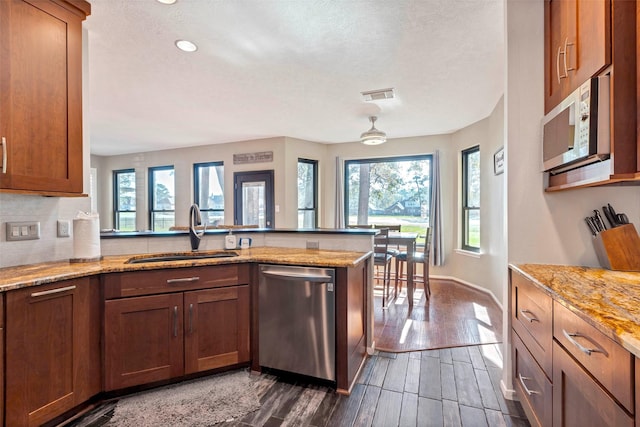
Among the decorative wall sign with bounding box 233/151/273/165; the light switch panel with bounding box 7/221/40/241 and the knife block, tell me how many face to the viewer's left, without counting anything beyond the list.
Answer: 1

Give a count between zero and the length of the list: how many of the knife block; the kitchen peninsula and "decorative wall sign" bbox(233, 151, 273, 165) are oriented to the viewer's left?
1

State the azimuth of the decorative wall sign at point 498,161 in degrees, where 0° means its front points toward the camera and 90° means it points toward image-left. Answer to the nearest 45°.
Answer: approximately 45°

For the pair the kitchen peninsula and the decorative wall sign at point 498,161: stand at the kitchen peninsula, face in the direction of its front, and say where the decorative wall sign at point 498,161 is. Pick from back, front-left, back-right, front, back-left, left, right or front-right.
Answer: left

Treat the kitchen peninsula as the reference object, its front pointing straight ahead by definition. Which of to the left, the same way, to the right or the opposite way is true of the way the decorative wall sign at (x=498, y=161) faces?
to the right

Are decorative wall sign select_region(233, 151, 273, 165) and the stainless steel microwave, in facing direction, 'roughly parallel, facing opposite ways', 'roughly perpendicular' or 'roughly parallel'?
roughly perpendicular

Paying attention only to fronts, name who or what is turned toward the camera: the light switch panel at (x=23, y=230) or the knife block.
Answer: the light switch panel

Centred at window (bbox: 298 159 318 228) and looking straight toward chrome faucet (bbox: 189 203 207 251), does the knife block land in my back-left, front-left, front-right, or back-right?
front-left

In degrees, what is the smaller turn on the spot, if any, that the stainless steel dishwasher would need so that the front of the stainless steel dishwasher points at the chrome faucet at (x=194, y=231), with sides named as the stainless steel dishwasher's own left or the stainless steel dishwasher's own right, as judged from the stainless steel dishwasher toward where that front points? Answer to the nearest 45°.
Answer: approximately 90° to the stainless steel dishwasher's own right

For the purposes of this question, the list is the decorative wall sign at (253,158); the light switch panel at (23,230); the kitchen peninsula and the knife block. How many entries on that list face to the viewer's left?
1

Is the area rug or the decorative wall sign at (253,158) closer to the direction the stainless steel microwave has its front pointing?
the area rug

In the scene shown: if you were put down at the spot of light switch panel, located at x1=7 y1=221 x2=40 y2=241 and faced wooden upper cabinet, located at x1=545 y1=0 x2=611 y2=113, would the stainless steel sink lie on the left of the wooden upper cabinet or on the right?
left

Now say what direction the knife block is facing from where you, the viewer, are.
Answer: facing to the left of the viewer

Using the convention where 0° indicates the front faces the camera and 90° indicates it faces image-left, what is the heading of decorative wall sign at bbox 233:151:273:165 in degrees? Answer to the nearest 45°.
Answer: approximately 0°

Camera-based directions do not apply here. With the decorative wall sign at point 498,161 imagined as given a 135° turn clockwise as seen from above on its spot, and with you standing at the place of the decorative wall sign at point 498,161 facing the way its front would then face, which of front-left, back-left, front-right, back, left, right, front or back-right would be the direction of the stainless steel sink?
back-left

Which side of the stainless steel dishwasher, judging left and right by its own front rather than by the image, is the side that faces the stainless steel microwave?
left

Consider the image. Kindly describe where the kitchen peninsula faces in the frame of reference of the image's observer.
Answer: facing the viewer
